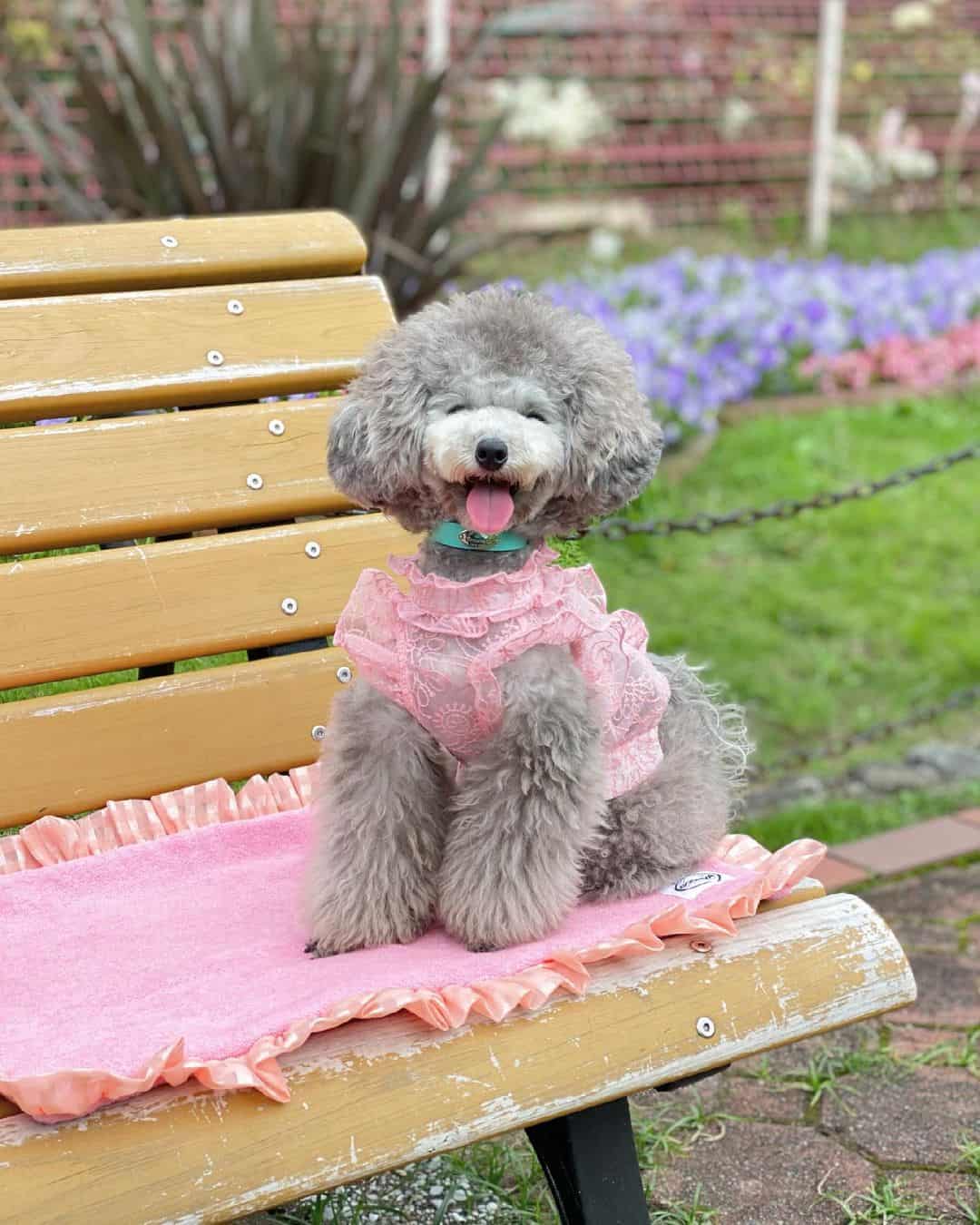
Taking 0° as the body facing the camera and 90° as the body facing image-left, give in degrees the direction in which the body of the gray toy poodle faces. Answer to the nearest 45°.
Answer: approximately 45°

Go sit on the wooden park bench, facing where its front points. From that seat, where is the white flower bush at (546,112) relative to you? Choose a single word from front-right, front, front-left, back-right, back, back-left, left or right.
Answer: back-left

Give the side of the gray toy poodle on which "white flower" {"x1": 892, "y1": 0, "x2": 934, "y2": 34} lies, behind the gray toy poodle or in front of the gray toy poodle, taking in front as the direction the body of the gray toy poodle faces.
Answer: behind

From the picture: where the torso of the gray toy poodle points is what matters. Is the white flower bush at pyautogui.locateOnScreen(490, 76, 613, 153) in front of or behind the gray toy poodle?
behind

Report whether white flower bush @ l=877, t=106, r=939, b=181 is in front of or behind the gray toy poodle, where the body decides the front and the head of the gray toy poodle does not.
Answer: behind

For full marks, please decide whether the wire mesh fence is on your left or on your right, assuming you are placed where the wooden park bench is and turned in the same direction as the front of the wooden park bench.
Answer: on your left

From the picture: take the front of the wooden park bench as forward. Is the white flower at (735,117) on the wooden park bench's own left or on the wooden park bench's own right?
on the wooden park bench's own left

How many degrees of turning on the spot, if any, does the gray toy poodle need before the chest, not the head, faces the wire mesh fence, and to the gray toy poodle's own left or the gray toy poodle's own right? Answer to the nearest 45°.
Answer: approximately 135° to the gray toy poodle's own right

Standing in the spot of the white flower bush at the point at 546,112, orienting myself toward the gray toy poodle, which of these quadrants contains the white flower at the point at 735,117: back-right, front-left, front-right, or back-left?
back-left

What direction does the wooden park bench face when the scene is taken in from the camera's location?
facing the viewer and to the right of the viewer
